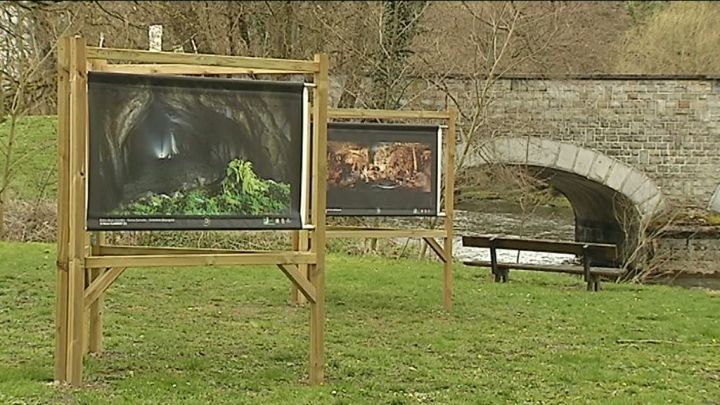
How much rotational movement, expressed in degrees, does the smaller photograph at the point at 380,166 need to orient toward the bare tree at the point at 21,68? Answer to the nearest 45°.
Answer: approximately 135° to its right

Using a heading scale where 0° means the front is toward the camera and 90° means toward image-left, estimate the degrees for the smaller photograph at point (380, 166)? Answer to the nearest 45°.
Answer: approximately 0°

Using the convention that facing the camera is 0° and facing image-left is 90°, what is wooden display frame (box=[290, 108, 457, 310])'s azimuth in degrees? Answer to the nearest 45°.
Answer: approximately 0°

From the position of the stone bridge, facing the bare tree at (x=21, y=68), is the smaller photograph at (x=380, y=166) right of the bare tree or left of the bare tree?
left

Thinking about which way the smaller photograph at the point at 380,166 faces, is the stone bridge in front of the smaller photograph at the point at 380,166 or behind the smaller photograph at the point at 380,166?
behind

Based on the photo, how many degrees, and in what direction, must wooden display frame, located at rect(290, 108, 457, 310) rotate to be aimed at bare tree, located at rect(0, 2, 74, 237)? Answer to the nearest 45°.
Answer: approximately 135° to its right
